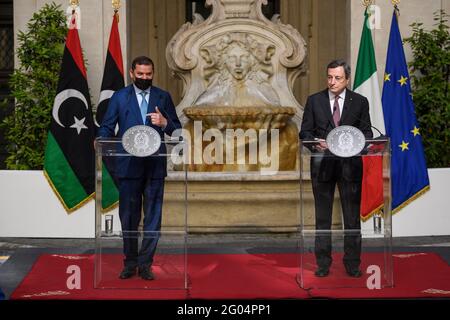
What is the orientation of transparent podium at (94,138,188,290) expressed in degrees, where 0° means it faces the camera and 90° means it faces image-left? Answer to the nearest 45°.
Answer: approximately 0°

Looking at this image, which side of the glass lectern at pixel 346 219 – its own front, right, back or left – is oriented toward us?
front

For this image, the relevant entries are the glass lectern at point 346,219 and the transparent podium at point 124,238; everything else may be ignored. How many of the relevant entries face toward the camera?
2

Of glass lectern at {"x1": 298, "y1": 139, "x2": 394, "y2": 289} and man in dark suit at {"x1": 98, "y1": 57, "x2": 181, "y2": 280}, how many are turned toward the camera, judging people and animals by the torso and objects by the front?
2

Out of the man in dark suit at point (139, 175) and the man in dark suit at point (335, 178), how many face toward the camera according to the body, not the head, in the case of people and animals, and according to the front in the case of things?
2

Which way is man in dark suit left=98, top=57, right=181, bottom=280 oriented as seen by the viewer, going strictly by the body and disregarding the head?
toward the camera
